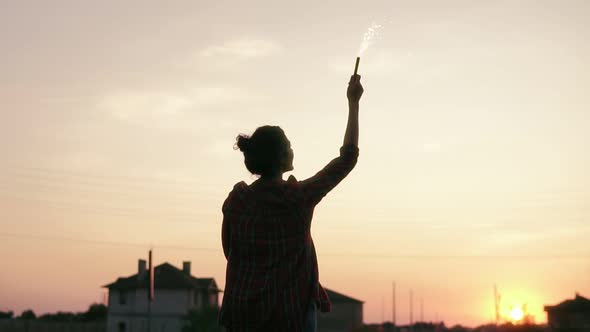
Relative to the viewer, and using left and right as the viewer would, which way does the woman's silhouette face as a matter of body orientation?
facing away from the viewer and to the right of the viewer
